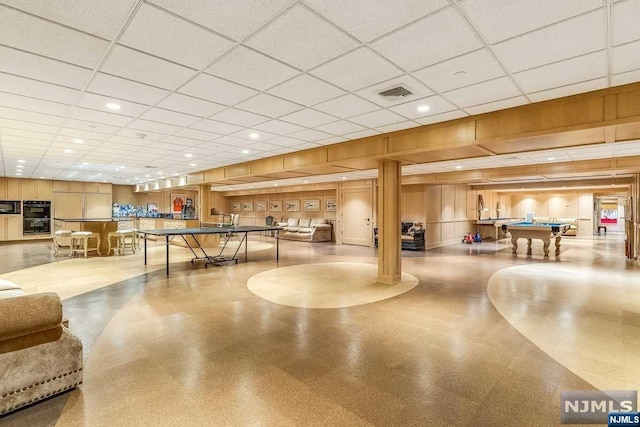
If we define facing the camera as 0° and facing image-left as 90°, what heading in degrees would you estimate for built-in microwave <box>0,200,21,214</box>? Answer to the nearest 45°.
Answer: approximately 0°

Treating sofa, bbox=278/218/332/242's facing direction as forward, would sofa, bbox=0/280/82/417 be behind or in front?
in front

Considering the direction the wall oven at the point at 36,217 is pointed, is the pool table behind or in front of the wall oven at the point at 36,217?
in front

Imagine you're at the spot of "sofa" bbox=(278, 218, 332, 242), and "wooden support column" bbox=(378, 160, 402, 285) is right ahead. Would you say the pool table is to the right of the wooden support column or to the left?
left

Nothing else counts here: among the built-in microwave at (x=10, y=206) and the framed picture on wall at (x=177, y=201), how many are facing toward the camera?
2

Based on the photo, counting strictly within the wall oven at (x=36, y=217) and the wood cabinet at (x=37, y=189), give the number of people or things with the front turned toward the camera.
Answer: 2

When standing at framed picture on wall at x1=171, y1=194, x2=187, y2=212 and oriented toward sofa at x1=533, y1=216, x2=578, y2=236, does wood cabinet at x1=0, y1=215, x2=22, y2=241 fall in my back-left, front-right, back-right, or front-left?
back-right

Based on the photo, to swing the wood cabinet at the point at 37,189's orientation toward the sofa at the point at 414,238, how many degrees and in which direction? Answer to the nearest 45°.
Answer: approximately 45° to its left
